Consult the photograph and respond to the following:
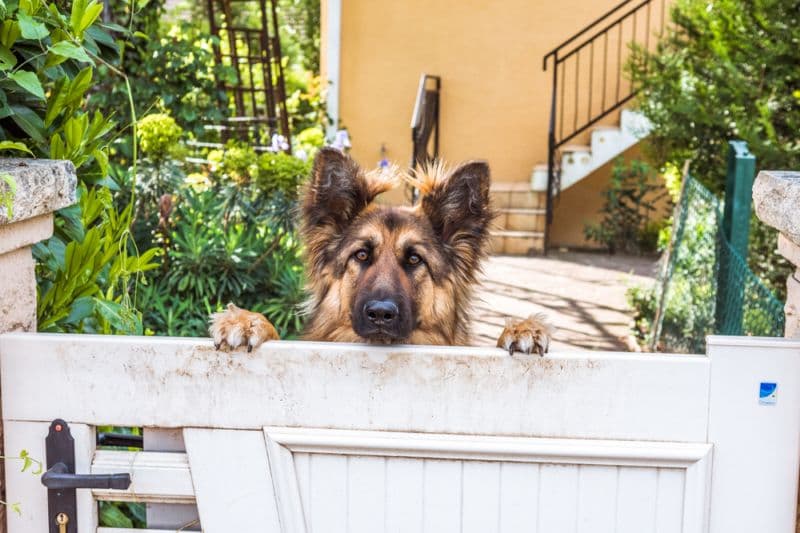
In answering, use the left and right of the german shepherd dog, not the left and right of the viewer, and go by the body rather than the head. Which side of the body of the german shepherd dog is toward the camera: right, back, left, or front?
front

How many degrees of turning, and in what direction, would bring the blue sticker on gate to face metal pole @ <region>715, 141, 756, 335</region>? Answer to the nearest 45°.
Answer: approximately 180°

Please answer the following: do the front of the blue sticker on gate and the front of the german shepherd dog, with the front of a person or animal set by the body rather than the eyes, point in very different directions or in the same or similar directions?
same or similar directions

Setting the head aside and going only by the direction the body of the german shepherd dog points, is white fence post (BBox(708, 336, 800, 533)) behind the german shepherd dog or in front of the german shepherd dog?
in front

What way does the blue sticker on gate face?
toward the camera

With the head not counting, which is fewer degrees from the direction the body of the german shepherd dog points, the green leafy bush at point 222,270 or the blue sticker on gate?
the blue sticker on gate

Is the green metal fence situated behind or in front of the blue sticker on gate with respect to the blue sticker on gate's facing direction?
behind

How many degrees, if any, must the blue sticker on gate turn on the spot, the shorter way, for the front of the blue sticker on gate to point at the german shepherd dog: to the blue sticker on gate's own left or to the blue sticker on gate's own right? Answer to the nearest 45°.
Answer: approximately 135° to the blue sticker on gate's own right

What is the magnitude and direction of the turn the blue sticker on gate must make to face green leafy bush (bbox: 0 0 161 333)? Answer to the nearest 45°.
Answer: approximately 90° to its right

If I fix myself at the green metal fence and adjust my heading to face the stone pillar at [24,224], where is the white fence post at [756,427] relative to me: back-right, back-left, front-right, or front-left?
front-left

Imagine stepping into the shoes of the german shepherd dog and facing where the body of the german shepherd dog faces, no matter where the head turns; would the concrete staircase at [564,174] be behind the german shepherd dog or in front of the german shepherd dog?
behind

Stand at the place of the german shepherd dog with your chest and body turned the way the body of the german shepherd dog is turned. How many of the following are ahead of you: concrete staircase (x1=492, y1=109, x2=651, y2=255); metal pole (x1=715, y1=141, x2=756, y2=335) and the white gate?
1

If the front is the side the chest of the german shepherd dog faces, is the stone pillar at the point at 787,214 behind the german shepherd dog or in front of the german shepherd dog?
in front

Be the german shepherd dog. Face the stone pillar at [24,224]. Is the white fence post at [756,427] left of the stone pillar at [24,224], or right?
left

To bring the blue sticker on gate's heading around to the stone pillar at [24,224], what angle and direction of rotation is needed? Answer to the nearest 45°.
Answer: approximately 90° to its right

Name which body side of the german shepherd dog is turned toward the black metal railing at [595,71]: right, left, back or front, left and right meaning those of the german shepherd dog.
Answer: back
